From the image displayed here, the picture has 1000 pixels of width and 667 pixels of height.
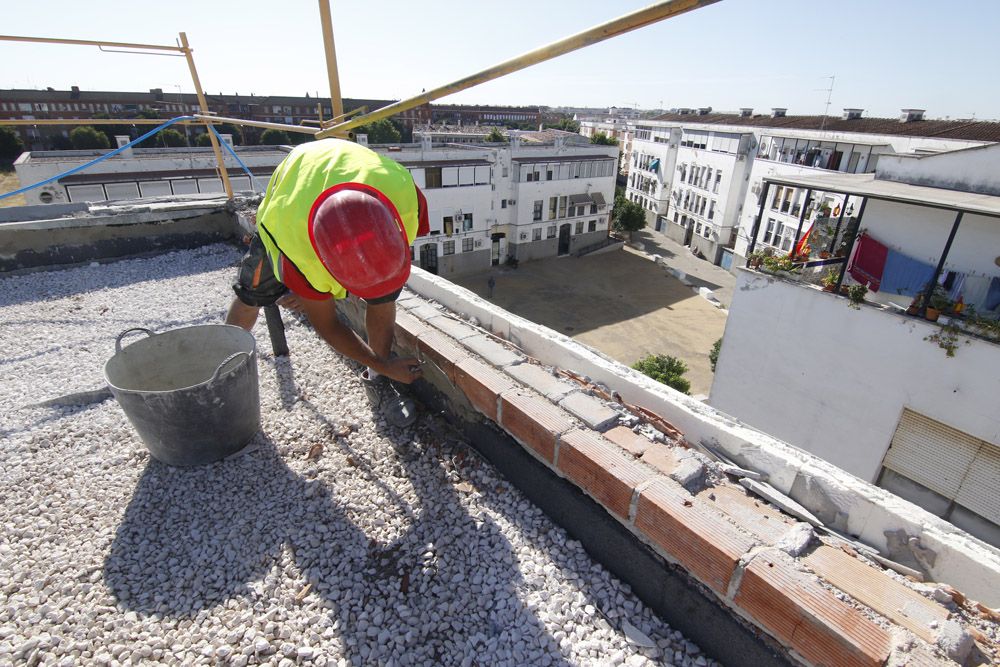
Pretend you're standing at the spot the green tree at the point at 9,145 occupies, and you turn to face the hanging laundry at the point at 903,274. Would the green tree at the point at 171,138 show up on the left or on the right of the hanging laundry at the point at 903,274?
left

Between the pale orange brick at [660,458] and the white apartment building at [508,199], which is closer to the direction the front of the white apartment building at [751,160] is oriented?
the white apartment building

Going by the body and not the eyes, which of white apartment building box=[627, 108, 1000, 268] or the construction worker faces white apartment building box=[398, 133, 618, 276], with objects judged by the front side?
white apartment building box=[627, 108, 1000, 268]

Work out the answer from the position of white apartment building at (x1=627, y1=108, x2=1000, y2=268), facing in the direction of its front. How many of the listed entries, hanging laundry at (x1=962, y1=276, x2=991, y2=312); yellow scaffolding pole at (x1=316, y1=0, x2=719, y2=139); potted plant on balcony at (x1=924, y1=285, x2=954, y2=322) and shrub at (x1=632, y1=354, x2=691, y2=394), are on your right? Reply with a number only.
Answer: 0

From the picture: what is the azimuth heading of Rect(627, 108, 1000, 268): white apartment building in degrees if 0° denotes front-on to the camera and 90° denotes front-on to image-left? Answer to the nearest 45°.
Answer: approximately 45°

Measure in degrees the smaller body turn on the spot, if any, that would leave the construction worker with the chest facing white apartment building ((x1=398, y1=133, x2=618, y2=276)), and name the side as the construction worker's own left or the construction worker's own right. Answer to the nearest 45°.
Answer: approximately 90° to the construction worker's own left

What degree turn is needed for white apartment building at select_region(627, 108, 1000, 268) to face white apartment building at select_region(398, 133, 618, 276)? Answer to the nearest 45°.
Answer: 0° — it already faces it

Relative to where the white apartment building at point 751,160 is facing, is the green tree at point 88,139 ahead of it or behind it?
ahead

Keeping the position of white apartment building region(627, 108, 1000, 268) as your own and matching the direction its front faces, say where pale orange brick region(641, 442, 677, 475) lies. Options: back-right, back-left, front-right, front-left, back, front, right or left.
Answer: front-left
